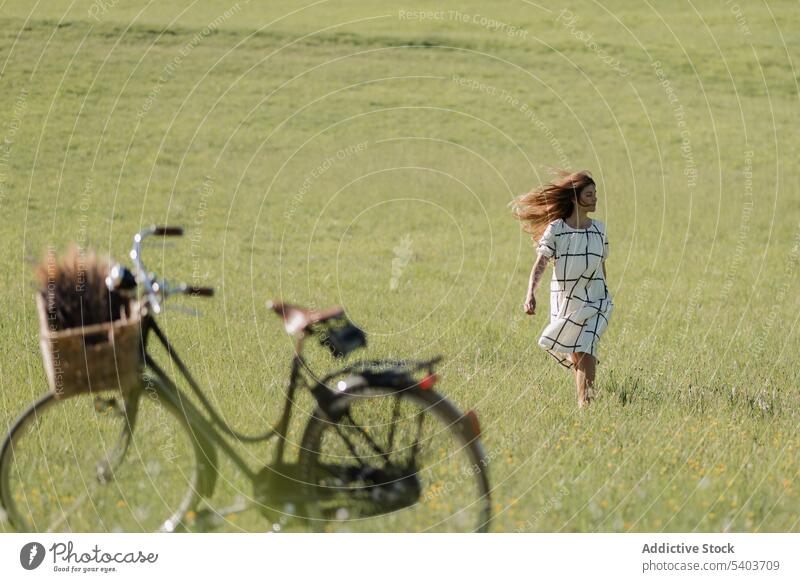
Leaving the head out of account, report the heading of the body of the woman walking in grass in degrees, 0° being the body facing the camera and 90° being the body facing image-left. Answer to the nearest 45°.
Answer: approximately 315°

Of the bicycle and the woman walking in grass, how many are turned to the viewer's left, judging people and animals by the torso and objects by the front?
1

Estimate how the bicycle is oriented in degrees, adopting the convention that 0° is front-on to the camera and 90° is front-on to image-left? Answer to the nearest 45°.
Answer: approximately 90°

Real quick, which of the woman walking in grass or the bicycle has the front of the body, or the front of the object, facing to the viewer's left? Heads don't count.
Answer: the bicycle

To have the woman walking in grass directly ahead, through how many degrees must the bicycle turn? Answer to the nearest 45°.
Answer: approximately 135° to its right
